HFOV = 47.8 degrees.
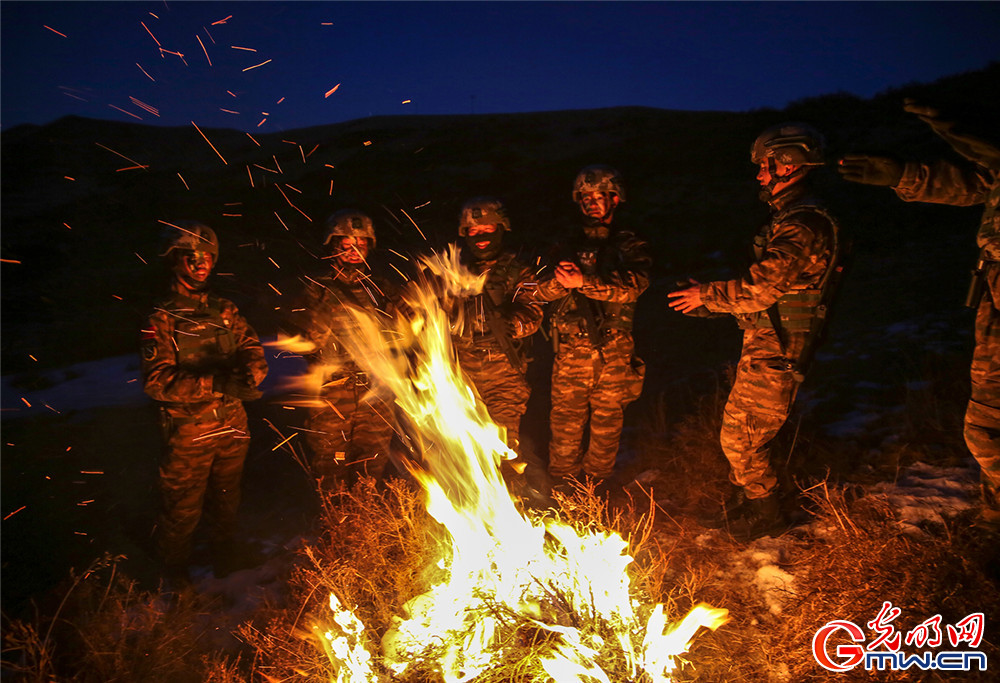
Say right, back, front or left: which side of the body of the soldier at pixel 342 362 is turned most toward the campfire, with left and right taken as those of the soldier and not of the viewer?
front

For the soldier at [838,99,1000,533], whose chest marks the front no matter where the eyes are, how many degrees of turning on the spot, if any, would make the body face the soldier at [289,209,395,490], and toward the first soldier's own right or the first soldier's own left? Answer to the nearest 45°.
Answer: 0° — they already face them

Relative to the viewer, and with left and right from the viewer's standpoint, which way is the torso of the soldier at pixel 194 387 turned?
facing the viewer and to the right of the viewer

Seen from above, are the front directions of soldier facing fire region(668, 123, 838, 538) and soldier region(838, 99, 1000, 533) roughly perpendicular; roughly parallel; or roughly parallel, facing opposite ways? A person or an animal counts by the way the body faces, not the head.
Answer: roughly parallel

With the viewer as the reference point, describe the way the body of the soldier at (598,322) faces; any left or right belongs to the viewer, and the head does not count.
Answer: facing the viewer

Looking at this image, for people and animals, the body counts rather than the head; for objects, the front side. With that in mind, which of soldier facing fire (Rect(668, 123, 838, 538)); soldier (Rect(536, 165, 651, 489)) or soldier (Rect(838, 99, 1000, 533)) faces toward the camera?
soldier (Rect(536, 165, 651, 489))

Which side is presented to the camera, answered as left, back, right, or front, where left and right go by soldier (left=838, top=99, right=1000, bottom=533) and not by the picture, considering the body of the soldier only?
left

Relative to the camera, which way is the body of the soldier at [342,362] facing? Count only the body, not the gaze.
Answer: toward the camera

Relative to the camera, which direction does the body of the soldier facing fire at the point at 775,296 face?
to the viewer's left

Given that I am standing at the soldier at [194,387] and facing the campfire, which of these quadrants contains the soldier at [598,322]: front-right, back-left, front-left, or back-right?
front-left

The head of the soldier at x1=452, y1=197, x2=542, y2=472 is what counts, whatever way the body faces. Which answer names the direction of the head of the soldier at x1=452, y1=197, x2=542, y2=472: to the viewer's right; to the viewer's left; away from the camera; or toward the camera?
toward the camera

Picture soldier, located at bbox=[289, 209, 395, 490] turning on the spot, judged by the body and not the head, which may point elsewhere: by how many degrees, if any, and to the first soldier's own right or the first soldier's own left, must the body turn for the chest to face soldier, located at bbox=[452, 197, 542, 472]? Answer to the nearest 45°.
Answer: approximately 90° to the first soldier's own left
